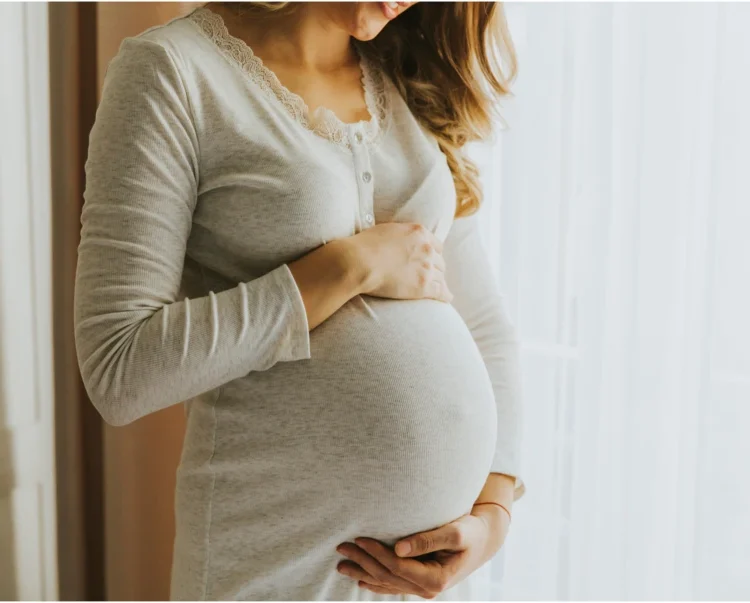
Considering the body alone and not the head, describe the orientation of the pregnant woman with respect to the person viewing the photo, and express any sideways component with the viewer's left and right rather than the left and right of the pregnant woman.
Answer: facing the viewer and to the right of the viewer

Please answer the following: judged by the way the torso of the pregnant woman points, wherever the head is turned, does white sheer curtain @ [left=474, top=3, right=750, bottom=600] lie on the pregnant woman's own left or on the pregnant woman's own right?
on the pregnant woman's own left

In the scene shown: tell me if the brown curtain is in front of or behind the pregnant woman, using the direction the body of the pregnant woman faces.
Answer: behind

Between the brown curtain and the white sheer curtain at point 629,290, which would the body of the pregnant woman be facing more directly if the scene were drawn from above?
the white sheer curtain

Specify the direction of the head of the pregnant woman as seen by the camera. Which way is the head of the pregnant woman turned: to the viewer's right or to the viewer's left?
to the viewer's right
